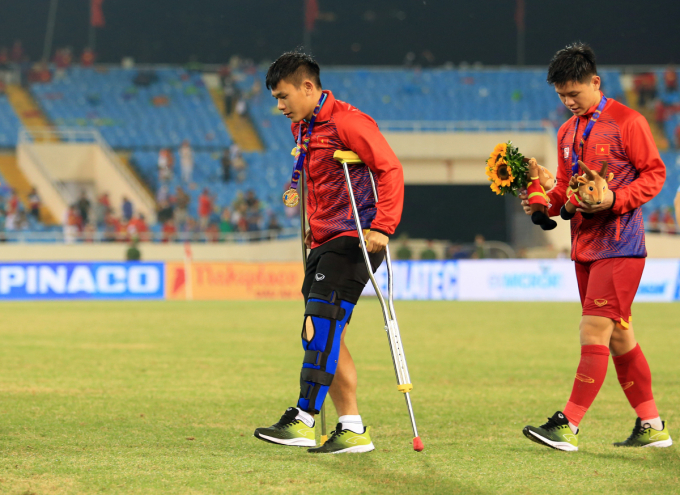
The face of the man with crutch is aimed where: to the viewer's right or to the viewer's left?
to the viewer's left

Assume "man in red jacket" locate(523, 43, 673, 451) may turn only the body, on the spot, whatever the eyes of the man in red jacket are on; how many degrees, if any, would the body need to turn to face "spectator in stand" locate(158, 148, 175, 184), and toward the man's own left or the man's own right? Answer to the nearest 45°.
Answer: approximately 90° to the man's own right

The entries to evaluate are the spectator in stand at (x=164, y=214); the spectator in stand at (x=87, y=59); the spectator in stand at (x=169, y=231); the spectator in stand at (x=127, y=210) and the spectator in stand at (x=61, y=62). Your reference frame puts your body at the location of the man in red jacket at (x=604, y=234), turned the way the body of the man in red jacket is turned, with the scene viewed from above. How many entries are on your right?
5

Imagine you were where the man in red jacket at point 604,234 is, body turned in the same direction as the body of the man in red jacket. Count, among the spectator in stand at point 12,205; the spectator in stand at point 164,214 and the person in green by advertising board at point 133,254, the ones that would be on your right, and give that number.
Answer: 3

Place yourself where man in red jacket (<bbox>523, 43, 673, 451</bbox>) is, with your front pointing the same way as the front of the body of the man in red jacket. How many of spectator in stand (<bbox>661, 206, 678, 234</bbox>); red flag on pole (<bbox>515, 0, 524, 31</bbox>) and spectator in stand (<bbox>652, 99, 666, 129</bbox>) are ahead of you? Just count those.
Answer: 0

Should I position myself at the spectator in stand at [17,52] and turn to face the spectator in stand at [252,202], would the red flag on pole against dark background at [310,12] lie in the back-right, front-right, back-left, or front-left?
front-left

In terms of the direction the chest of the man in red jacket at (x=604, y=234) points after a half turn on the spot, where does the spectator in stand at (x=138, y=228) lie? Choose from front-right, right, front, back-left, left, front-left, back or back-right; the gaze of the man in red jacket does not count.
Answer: left

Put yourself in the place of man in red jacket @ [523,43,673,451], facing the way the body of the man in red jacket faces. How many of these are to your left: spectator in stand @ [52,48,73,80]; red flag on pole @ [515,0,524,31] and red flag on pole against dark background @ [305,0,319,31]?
0

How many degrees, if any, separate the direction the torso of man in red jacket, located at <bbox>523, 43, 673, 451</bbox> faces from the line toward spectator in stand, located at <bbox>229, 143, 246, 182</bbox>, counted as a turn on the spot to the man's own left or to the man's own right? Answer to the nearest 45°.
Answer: approximately 90° to the man's own right

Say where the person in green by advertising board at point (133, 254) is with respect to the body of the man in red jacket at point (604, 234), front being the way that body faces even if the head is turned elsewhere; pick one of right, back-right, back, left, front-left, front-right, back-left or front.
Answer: right

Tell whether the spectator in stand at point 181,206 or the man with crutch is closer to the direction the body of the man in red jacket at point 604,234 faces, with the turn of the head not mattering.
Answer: the man with crutch

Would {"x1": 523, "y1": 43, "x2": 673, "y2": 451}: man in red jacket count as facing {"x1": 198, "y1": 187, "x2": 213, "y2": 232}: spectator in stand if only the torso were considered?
no

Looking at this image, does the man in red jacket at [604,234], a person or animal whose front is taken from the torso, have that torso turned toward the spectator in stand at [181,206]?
no

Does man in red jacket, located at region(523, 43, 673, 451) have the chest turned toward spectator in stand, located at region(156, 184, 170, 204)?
no

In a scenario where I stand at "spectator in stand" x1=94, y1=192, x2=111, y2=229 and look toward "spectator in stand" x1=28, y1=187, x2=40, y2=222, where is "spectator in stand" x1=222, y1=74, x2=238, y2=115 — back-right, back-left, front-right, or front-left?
back-right

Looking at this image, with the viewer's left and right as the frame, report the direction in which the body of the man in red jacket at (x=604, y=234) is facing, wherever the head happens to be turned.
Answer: facing the viewer and to the left of the viewer

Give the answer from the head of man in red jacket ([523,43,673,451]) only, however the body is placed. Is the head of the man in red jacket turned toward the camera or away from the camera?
toward the camera

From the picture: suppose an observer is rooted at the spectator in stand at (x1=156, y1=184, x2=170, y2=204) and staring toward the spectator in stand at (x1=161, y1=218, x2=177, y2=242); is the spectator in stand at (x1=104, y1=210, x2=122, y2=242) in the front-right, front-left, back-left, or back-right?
front-right

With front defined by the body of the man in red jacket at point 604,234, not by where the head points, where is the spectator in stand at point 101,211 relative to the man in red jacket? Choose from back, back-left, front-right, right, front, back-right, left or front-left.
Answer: right

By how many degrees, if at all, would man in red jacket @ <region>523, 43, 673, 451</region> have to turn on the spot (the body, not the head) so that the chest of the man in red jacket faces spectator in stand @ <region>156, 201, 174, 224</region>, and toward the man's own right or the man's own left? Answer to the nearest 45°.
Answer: approximately 90° to the man's own right
